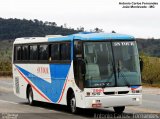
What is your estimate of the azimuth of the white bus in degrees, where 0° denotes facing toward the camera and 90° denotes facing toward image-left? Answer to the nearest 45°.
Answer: approximately 315°
